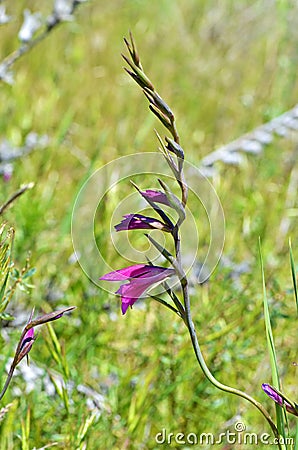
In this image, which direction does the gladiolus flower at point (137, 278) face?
to the viewer's left
